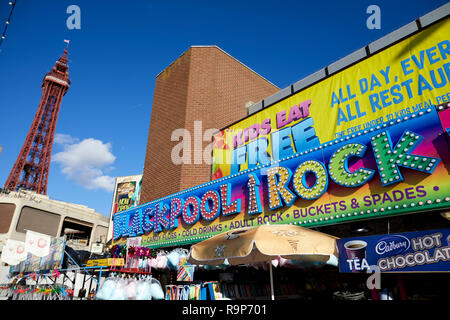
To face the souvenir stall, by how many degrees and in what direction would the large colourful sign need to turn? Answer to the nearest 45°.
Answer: approximately 45° to its right

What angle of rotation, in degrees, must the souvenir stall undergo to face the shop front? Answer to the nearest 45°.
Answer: approximately 90° to its left

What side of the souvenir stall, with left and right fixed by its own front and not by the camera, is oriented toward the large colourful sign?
left

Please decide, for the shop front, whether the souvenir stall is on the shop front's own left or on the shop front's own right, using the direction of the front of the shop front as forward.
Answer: on the shop front's own right

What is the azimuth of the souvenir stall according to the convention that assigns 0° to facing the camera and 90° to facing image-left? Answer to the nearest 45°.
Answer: approximately 45°

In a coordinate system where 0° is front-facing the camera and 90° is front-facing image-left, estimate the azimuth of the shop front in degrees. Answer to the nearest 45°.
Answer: approximately 45°
